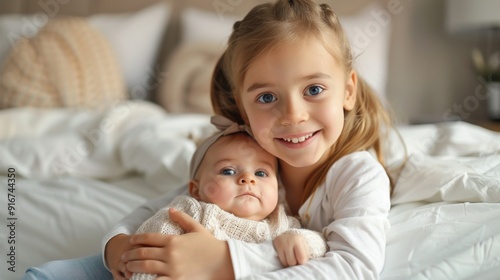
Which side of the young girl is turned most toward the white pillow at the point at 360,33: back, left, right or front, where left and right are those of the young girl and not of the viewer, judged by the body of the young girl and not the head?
back

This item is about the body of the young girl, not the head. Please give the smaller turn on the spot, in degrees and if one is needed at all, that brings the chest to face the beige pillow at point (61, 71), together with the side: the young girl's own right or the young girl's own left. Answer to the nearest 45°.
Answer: approximately 90° to the young girl's own right

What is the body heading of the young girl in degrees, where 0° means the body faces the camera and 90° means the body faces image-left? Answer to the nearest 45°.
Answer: approximately 45°

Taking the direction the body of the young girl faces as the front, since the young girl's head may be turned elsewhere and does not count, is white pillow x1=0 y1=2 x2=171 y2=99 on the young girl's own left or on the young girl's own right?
on the young girl's own right

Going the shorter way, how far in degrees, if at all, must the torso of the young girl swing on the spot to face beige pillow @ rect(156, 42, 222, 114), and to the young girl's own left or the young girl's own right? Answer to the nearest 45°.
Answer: approximately 135° to the young girl's own right

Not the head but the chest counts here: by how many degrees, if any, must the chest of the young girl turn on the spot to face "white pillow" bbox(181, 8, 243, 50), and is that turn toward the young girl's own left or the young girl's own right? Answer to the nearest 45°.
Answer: approximately 135° to the young girl's own right
